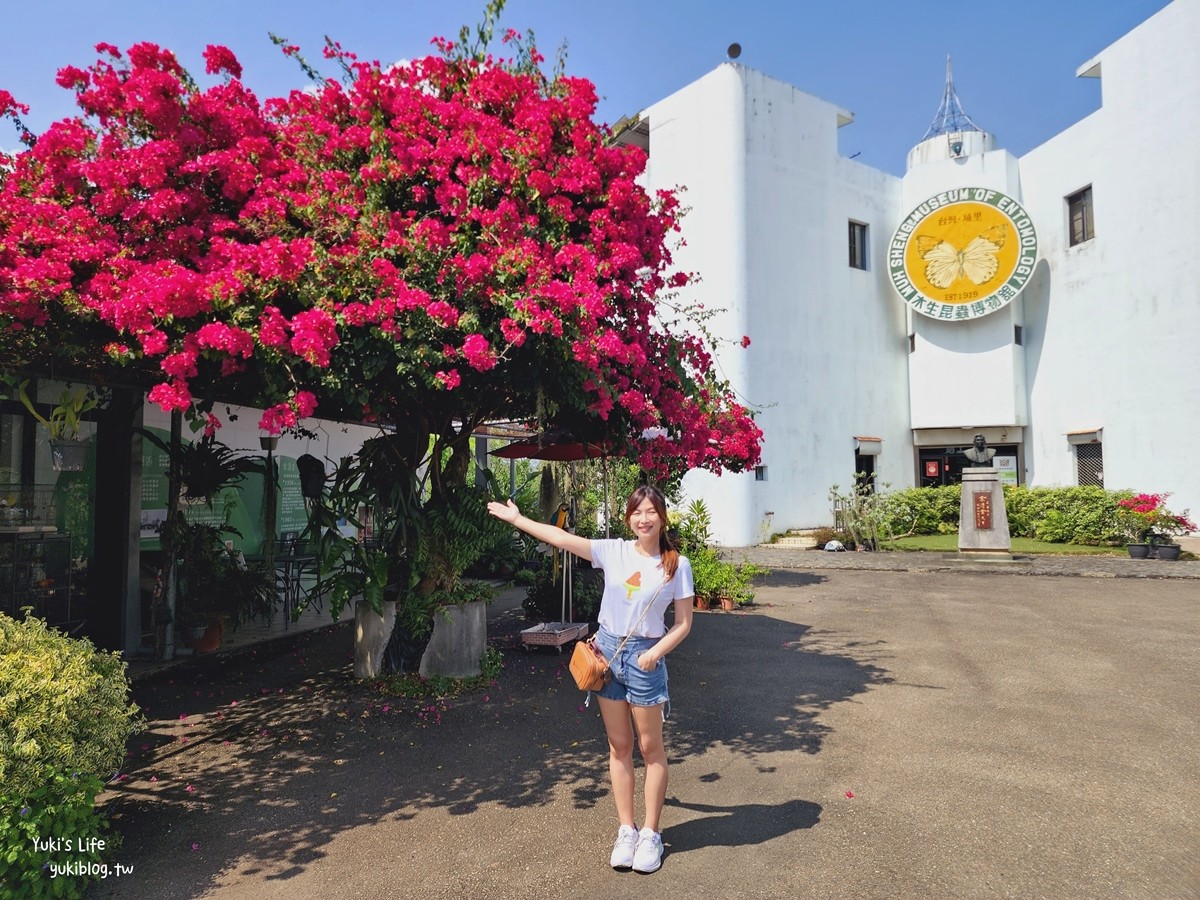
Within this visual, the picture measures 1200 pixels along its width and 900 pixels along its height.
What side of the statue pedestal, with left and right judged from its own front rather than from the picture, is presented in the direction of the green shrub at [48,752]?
front

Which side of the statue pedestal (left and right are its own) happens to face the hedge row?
back

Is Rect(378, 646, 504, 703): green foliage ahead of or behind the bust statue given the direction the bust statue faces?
ahead

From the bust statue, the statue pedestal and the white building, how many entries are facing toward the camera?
3

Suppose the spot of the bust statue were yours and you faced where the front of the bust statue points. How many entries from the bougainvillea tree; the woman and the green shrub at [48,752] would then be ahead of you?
3

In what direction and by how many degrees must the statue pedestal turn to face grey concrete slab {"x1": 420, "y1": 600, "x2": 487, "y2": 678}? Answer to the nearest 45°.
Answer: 0° — it already faces it

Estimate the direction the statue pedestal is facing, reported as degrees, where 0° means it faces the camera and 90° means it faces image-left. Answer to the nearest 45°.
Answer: approximately 0°

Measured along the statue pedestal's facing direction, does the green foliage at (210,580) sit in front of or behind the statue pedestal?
in front

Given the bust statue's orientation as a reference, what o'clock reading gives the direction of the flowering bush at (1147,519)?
The flowering bush is roughly at 8 o'clock from the bust statue.
